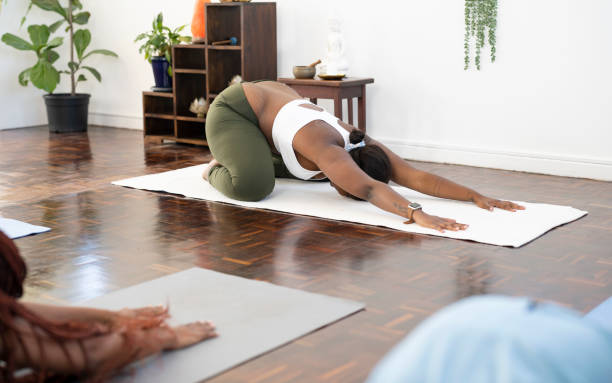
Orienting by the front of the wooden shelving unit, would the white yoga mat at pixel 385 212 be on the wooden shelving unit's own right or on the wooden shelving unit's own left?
on the wooden shelving unit's own left

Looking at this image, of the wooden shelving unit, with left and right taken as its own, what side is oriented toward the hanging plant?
left

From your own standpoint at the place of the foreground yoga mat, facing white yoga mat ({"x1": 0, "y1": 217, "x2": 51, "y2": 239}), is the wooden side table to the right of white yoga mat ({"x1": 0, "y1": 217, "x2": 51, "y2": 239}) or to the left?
right

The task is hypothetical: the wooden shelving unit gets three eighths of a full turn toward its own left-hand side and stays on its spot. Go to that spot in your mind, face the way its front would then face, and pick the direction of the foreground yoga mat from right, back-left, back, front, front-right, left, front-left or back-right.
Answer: right

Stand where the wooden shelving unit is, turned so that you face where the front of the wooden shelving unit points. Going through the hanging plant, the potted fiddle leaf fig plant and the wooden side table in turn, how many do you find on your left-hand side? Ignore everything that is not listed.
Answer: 2

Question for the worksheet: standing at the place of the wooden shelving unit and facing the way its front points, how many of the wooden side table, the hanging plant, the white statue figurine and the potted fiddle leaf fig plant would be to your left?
3

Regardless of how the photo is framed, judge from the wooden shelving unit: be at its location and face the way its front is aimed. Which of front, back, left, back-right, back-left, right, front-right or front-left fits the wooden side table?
left

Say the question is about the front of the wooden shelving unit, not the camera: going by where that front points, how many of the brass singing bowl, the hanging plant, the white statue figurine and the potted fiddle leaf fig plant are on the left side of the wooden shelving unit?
3

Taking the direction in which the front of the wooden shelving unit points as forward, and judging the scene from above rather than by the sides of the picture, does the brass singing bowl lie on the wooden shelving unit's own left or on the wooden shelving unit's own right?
on the wooden shelving unit's own left

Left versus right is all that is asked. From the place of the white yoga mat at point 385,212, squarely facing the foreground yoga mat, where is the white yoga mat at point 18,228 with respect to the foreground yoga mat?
right

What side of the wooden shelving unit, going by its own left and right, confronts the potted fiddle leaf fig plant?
right

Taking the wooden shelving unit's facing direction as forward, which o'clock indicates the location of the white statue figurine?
The white statue figurine is roughly at 9 o'clock from the wooden shelving unit.

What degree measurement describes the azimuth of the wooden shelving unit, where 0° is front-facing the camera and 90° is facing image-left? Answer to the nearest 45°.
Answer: approximately 45°

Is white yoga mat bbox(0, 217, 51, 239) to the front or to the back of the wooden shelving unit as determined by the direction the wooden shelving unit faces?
to the front
